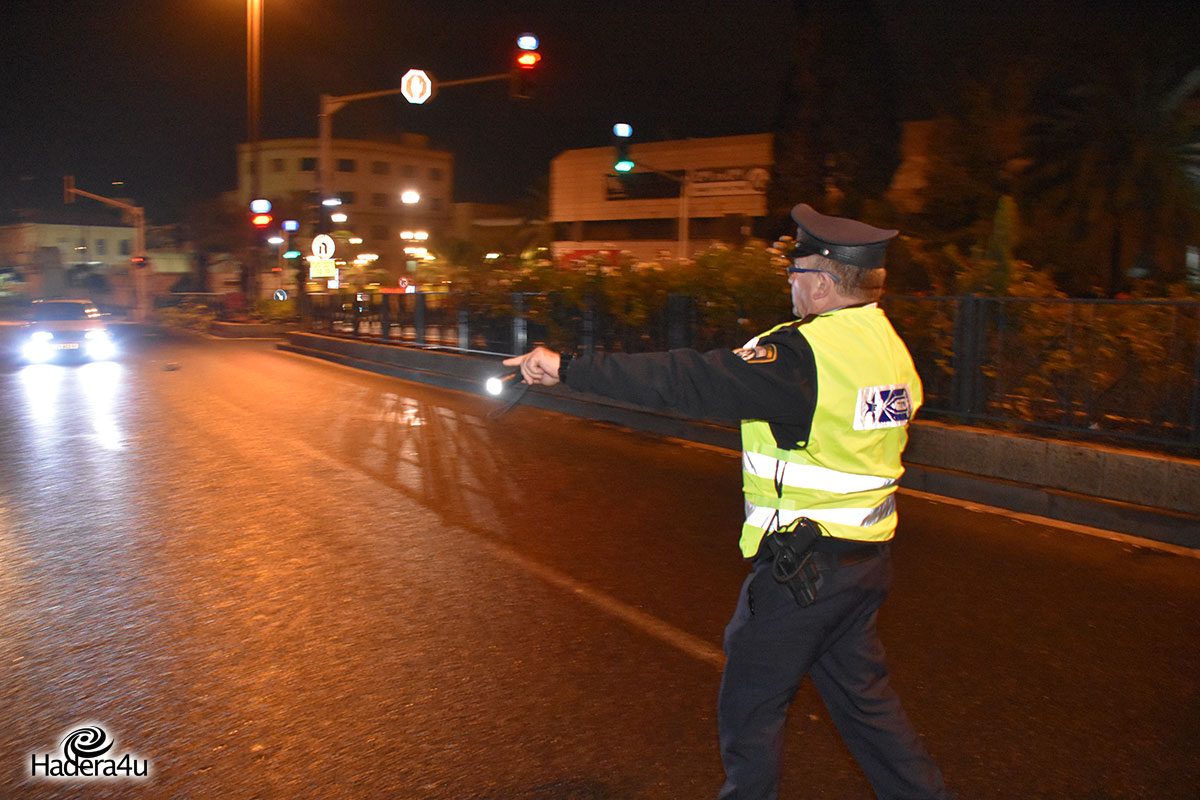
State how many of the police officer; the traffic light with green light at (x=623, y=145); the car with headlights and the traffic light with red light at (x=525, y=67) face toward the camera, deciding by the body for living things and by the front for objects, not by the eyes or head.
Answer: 3

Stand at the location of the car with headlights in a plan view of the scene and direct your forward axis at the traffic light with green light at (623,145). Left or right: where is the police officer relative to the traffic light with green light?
right

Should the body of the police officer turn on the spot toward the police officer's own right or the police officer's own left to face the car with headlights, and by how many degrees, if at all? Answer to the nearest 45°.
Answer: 0° — they already face it

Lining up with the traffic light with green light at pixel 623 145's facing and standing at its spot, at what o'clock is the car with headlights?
The car with headlights is roughly at 3 o'clock from the traffic light with green light.

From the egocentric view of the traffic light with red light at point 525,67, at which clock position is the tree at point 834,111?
The tree is roughly at 9 o'clock from the traffic light with red light.

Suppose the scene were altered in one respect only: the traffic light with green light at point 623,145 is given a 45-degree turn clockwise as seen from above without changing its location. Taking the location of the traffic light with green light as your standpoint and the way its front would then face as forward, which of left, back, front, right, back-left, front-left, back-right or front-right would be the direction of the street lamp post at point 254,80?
right

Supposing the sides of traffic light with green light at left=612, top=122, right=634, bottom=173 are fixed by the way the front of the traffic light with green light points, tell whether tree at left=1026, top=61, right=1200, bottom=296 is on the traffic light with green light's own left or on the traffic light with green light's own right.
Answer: on the traffic light with green light's own left

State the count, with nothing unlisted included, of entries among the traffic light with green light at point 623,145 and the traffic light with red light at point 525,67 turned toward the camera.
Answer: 2

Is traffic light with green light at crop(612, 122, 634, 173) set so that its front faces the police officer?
yes

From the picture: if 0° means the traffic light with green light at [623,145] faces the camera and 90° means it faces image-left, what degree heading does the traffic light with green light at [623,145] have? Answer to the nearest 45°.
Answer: approximately 0°
